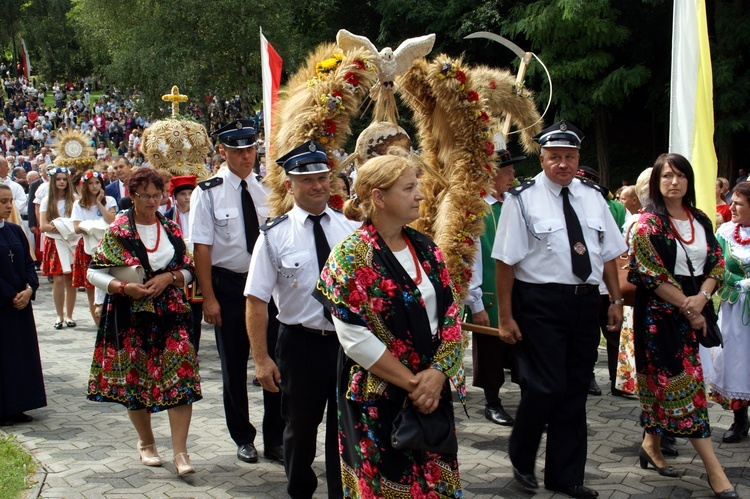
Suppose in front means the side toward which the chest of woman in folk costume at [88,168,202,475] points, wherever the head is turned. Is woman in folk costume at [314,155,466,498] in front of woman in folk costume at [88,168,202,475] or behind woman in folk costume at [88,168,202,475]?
in front

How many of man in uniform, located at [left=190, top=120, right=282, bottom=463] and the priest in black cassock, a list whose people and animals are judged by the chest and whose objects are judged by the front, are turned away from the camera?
0

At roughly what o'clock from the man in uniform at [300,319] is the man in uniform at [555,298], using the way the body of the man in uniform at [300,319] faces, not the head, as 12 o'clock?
the man in uniform at [555,298] is roughly at 10 o'clock from the man in uniform at [300,319].

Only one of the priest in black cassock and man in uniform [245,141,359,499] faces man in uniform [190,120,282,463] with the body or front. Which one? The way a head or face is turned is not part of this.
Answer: the priest in black cassock

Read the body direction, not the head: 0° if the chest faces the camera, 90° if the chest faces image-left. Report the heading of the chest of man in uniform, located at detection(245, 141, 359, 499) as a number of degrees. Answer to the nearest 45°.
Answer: approximately 315°

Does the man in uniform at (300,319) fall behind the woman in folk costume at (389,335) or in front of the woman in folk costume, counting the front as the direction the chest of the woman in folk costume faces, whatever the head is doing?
behind

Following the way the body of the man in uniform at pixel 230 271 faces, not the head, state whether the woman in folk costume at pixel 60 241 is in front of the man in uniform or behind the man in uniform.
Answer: behind

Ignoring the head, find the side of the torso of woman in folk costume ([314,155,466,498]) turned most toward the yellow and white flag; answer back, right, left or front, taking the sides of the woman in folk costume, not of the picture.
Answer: left

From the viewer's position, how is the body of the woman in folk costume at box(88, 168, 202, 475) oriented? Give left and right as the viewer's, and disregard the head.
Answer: facing the viewer and to the right of the viewer
